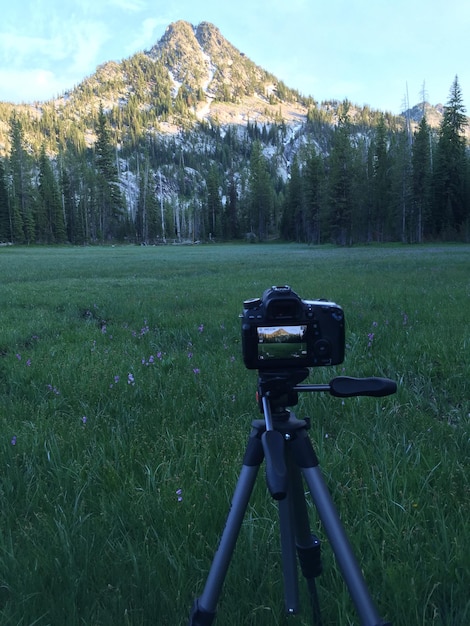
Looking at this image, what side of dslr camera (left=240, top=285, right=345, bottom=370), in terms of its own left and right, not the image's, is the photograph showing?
back
